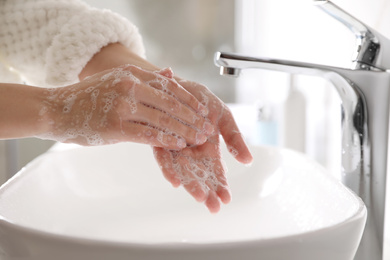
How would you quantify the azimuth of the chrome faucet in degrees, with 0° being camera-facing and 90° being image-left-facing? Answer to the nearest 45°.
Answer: approximately 90°
